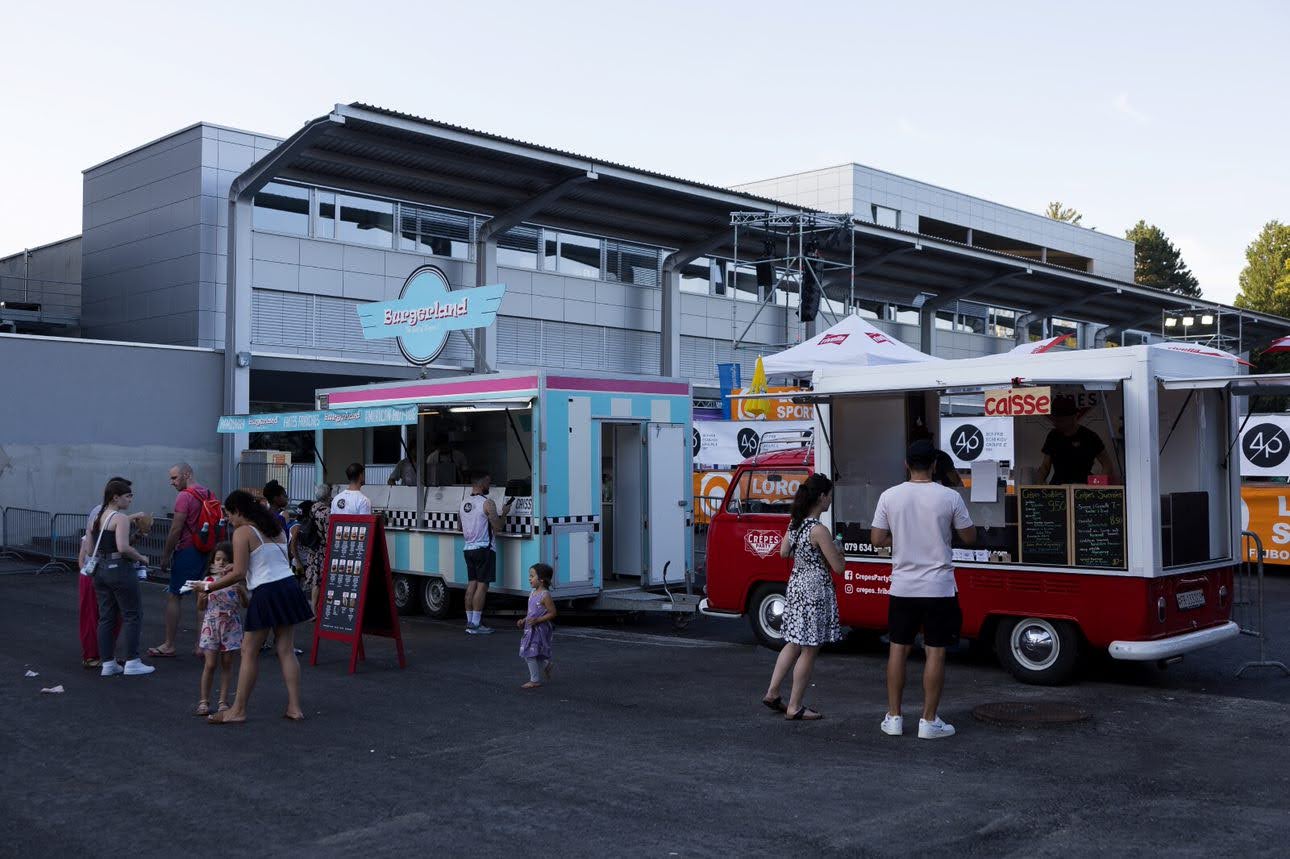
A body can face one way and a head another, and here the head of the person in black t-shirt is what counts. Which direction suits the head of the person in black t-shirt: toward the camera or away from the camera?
toward the camera

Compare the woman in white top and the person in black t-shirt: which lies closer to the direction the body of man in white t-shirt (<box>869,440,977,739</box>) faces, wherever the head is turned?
the person in black t-shirt

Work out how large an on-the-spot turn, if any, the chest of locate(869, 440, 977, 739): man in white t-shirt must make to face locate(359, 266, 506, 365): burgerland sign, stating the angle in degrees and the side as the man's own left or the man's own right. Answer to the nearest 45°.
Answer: approximately 45° to the man's own left

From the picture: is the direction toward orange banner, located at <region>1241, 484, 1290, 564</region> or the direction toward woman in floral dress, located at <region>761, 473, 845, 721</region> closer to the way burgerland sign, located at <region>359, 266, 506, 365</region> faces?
the woman in floral dress

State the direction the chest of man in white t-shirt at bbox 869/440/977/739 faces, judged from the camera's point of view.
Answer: away from the camera

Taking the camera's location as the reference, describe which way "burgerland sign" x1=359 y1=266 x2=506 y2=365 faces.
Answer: facing the viewer and to the left of the viewer

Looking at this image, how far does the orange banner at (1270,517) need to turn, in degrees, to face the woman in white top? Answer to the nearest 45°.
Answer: approximately 45° to its right

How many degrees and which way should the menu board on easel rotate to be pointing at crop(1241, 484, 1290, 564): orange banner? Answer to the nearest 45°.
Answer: approximately 135° to its left

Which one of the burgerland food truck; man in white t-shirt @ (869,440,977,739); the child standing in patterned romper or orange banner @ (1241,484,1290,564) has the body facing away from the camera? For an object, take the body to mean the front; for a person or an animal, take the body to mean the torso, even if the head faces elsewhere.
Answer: the man in white t-shirt

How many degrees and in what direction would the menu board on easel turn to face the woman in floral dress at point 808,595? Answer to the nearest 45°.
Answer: approximately 90° to its left

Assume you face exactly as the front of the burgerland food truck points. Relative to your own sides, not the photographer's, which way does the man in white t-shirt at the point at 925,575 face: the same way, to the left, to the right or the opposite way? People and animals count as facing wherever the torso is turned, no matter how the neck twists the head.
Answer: to the left

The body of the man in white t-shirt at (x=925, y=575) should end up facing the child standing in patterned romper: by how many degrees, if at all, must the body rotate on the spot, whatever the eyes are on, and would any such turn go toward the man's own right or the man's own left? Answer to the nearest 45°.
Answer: approximately 90° to the man's own left

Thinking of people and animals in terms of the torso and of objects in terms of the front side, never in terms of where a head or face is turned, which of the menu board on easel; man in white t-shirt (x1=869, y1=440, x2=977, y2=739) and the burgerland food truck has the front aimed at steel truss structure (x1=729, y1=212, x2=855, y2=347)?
the man in white t-shirt

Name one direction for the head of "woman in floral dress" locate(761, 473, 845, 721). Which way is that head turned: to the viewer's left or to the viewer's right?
to the viewer's right

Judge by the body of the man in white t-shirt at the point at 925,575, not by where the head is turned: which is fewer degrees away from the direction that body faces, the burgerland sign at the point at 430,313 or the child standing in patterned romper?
the burgerland sign

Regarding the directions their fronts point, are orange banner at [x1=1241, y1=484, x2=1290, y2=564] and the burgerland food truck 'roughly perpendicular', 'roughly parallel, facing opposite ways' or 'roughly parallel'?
roughly perpendicular

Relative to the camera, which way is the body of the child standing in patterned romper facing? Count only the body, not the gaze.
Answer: toward the camera

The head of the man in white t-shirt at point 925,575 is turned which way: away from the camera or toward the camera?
away from the camera
